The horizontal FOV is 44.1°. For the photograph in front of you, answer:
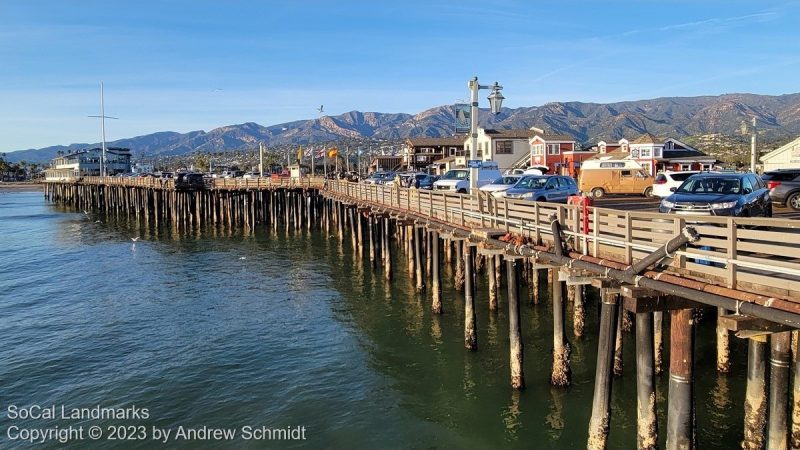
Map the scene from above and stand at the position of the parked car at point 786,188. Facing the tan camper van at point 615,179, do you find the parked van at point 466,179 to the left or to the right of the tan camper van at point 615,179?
left

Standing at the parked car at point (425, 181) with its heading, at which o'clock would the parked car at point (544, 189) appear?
the parked car at point (544, 189) is roughly at 10 o'clock from the parked car at point (425, 181).

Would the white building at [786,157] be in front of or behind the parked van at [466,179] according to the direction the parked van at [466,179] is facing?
behind

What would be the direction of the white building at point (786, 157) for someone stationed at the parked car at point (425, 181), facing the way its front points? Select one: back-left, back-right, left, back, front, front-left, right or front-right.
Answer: back-left

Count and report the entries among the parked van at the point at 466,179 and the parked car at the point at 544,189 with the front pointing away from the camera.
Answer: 0

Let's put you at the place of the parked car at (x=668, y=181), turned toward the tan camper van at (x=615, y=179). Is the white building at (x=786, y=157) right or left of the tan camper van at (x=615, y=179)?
right
